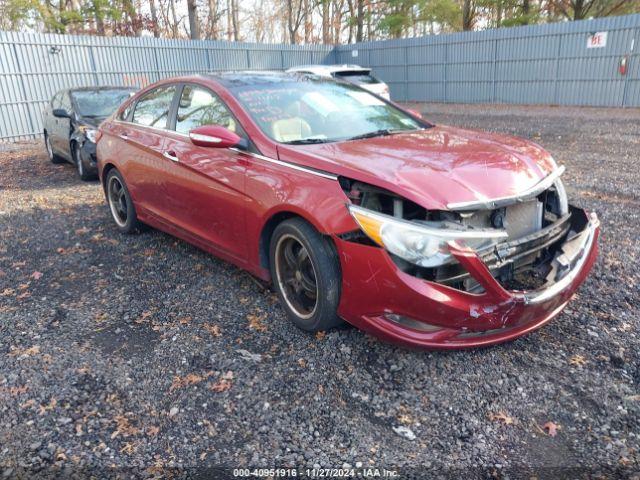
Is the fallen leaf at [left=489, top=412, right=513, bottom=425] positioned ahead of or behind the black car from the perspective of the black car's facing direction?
ahead

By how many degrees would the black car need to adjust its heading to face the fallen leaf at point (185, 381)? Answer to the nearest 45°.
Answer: approximately 45° to its right

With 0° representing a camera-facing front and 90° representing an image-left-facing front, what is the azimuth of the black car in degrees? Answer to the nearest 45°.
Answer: approximately 315°

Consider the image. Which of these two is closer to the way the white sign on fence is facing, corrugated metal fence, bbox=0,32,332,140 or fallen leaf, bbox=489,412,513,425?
the fallen leaf

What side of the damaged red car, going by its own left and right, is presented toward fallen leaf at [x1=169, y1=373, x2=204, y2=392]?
right

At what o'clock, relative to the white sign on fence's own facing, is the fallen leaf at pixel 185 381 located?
The fallen leaf is roughly at 12 o'clock from the white sign on fence.

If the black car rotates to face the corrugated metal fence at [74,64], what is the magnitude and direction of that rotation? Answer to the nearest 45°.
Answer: approximately 135° to its left

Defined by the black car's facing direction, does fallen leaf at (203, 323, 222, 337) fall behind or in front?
in front

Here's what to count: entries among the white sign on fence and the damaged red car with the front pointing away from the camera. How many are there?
0

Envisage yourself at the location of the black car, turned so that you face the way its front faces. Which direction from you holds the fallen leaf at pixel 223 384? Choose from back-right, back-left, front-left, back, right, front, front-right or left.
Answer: front-right
